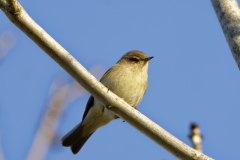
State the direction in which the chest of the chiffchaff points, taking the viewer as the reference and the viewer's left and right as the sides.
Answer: facing the viewer and to the right of the viewer
